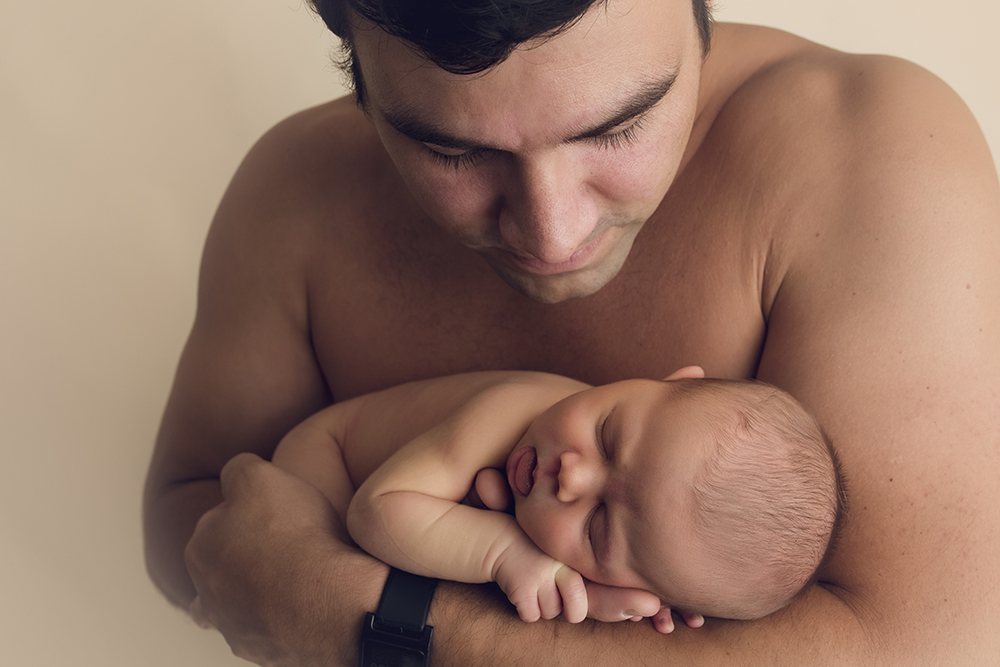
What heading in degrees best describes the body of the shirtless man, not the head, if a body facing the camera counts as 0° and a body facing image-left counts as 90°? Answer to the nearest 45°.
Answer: approximately 0°
